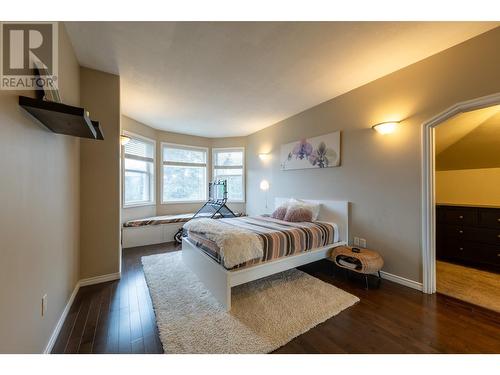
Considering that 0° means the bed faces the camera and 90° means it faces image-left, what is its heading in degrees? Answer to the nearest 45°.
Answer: approximately 45°

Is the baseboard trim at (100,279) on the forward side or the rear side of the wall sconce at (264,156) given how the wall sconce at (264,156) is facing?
on the forward side

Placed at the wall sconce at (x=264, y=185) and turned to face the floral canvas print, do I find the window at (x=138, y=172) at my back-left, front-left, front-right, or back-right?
back-right

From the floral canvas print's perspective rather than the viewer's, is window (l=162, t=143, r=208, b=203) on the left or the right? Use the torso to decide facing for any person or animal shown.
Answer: on its right

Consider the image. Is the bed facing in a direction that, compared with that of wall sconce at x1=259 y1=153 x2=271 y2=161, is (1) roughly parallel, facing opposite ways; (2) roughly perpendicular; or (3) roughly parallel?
roughly parallel

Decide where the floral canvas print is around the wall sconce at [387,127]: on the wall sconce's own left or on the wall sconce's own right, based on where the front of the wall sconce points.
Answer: on the wall sconce's own right

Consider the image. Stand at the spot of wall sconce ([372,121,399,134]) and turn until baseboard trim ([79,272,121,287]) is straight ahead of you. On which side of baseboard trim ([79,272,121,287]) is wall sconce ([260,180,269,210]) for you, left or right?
right

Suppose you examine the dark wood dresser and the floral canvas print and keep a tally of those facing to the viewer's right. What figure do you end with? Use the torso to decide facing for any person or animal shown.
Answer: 0

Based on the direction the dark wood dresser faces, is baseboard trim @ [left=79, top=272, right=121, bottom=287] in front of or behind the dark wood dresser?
in front

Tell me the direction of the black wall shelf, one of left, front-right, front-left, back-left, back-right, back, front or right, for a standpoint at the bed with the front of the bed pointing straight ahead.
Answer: front

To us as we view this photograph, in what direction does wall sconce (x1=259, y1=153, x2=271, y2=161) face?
facing the viewer and to the left of the viewer

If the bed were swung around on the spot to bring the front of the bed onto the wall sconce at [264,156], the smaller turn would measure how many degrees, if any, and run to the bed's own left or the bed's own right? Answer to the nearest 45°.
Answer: approximately 135° to the bed's own right
